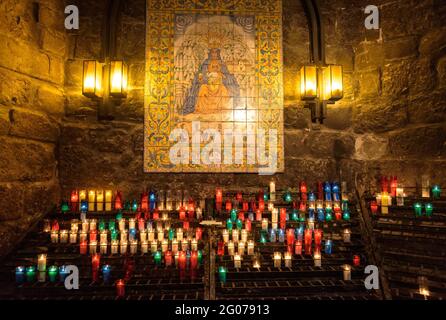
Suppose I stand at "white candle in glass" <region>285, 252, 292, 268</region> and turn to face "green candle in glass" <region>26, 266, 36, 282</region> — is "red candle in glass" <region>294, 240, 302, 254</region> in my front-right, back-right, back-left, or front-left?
back-right

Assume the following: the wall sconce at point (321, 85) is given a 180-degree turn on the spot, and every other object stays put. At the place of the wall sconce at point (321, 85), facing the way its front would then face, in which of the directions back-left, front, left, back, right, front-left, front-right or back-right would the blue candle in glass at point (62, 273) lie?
back-left

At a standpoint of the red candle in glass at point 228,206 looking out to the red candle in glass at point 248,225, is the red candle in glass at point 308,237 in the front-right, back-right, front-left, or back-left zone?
front-left

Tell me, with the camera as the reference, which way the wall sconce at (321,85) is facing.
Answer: facing the viewer

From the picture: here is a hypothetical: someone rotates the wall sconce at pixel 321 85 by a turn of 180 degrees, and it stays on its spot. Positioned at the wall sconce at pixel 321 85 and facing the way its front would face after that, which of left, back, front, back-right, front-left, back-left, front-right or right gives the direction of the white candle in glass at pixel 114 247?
back-left

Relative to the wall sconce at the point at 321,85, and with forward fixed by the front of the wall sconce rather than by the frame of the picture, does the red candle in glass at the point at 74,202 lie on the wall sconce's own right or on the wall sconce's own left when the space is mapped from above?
on the wall sconce's own right

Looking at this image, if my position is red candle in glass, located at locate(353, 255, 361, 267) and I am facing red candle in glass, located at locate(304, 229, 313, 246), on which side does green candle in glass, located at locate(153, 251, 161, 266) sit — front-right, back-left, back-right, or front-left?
front-left

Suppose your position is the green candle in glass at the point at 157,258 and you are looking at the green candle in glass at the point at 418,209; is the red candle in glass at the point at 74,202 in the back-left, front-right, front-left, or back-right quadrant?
back-left

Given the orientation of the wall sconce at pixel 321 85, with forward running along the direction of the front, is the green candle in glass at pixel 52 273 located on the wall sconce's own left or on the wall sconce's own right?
on the wall sconce's own right

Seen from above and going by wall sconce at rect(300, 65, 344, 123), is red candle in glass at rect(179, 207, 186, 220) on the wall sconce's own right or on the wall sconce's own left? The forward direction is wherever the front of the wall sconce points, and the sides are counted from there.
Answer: on the wall sconce's own right

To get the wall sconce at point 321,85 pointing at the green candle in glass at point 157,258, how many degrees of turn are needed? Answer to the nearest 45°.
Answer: approximately 45° to its right

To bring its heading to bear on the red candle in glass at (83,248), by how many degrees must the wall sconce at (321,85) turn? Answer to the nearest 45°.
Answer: approximately 45° to its right

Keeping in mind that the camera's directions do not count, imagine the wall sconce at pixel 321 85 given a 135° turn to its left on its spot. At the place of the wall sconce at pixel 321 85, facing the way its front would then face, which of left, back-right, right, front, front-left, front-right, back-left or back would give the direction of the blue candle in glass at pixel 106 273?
back

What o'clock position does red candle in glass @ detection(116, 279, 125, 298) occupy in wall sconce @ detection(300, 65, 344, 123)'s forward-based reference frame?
The red candle in glass is roughly at 1 o'clock from the wall sconce.
